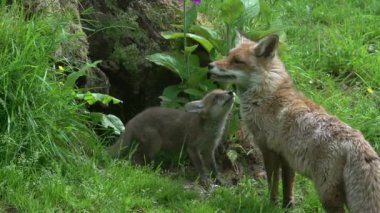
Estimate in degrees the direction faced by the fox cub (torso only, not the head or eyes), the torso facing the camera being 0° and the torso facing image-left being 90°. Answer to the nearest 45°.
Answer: approximately 270°

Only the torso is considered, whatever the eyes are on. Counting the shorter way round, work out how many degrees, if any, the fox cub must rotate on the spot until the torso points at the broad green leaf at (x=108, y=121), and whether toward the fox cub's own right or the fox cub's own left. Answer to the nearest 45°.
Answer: approximately 180°

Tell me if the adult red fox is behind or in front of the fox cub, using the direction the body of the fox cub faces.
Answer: in front

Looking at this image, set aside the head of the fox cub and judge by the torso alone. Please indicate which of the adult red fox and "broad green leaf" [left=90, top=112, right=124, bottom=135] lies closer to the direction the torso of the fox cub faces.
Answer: the adult red fox
